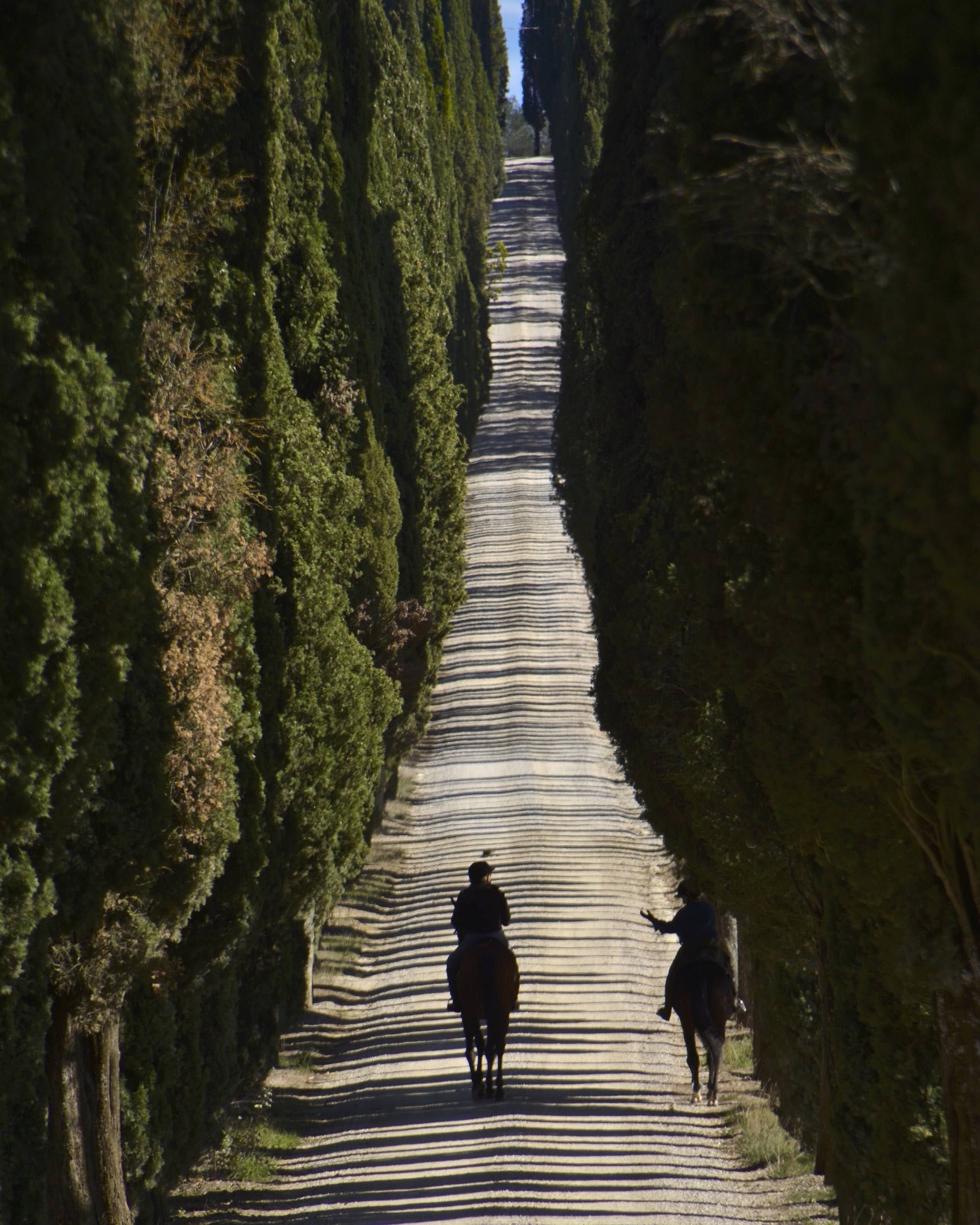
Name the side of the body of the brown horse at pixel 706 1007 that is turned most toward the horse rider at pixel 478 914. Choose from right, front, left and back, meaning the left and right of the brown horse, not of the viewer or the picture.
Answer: left

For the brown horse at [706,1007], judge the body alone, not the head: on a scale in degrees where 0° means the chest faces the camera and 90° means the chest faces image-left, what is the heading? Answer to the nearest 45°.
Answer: approximately 180°

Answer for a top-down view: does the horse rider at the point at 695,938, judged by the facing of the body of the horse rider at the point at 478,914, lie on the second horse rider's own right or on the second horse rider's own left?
on the second horse rider's own right

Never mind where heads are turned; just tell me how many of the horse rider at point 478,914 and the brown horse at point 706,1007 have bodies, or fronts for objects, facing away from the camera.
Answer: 2

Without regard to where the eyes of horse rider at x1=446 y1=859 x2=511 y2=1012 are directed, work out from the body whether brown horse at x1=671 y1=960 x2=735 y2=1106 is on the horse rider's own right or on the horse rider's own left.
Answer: on the horse rider's own right

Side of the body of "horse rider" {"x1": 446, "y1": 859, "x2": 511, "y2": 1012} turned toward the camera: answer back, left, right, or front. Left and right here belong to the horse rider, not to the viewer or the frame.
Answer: back

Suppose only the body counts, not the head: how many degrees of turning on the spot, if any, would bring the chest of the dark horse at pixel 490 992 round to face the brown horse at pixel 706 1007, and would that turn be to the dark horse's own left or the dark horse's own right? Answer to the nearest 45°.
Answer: approximately 90° to the dark horse's own right

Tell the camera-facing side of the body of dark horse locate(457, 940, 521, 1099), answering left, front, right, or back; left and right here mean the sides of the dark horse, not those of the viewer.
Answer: back
